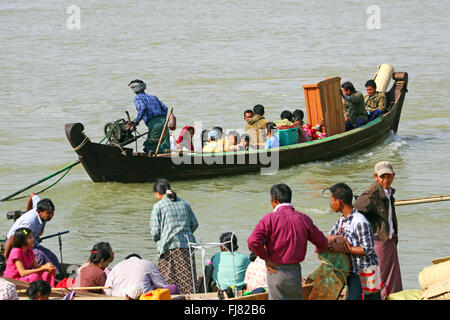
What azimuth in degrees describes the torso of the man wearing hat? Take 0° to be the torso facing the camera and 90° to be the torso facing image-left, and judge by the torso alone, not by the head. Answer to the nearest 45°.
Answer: approximately 315°

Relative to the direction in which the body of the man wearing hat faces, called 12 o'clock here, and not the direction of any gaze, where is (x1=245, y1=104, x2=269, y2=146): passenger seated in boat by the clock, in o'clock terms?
The passenger seated in boat is roughly at 7 o'clock from the man wearing hat.

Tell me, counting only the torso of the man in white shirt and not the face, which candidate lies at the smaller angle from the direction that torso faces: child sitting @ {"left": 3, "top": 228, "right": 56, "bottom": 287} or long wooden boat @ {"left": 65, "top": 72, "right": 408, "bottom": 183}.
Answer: the long wooden boat

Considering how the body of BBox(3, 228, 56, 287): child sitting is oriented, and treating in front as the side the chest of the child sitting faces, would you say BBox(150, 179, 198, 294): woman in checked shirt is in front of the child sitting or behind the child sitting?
in front

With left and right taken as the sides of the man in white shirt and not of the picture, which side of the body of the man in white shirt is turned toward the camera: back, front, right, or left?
back

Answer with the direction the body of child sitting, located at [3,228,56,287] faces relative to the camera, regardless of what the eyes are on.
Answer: to the viewer's right

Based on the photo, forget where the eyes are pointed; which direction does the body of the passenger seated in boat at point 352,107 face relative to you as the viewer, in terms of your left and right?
facing to the left of the viewer

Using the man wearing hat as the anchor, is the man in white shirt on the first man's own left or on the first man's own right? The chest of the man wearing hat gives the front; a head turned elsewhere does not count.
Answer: on the first man's own right

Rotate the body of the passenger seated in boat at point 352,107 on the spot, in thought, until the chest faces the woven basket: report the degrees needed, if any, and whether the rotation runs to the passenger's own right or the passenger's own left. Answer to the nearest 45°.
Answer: approximately 90° to the passenger's own left

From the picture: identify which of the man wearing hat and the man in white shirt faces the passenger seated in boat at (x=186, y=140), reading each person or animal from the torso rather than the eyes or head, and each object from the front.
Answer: the man in white shirt

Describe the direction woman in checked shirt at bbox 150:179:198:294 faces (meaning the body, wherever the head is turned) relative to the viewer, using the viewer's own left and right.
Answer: facing away from the viewer and to the left of the viewer

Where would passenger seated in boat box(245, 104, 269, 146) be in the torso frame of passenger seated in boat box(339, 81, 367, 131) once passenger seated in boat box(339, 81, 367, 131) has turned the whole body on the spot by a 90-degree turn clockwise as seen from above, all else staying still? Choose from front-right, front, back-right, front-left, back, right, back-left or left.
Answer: back-left

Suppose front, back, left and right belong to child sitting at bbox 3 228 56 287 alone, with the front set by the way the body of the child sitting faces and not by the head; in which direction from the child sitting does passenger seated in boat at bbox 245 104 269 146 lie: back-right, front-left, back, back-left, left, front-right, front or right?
front-left
